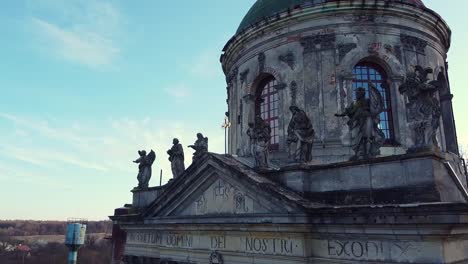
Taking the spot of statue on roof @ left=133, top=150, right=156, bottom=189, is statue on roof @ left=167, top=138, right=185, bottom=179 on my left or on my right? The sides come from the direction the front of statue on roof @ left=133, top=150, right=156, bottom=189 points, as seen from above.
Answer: on my left

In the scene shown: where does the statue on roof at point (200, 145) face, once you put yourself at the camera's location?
facing to the left of the viewer

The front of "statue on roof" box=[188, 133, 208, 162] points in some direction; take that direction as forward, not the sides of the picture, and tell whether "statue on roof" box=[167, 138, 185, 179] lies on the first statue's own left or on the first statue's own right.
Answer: on the first statue's own right

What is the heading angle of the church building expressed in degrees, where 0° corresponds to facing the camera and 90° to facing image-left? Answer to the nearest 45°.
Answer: approximately 45°

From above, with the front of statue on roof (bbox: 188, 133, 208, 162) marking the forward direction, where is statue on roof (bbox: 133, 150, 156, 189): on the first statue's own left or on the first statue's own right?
on the first statue's own right

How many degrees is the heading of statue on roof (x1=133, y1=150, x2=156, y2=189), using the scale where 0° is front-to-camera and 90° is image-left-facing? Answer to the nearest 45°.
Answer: approximately 90°
